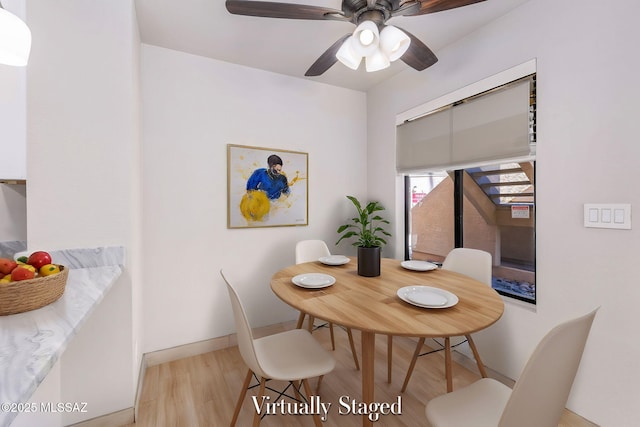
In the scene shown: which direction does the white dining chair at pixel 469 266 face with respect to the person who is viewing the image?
facing the viewer and to the left of the viewer

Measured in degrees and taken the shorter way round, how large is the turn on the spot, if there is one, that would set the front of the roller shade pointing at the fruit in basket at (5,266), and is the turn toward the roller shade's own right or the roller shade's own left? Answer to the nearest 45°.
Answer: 0° — it already faces it

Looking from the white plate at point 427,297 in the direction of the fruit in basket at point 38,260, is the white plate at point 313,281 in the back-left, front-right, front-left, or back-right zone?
front-right

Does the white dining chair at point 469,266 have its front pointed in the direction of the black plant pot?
yes

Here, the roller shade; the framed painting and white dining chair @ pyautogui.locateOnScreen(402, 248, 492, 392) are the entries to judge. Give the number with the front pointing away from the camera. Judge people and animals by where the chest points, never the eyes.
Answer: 0

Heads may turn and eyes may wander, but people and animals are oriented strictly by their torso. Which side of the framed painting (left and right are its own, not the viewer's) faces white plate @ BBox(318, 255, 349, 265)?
front

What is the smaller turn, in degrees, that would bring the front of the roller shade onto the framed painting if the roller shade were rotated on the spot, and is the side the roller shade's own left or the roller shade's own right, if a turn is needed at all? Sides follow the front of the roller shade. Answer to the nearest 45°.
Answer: approximately 45° to the roller shade's own right

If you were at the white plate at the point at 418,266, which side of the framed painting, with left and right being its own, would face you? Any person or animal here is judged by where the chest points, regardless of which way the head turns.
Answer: front

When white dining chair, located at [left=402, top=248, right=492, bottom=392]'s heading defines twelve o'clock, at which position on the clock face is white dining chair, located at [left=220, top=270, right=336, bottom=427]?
white dining chair, located at [left=220, top=270, right=336, bottom=427] is roughly at 12 o'clock from white dining chair, located at [left=402, top=248, right=492, bottom=392].

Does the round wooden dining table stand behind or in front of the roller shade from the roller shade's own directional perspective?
in front

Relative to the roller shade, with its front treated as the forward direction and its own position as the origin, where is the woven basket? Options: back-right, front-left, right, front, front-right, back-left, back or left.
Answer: front

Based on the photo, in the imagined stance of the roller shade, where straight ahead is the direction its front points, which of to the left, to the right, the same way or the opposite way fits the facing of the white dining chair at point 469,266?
the same way

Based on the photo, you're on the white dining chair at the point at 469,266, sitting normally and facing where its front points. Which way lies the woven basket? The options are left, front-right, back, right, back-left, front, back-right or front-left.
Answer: front

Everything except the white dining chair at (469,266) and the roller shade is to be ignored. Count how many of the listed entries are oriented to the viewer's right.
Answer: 0

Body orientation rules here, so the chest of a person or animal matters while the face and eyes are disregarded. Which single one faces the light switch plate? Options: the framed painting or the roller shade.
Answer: the framed painting
